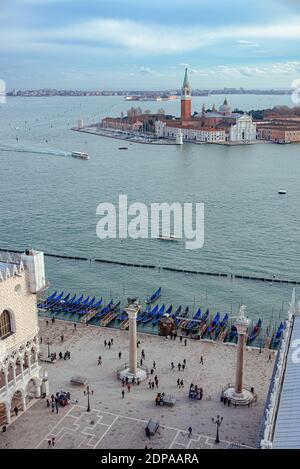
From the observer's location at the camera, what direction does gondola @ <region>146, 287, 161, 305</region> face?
facing away from the viewer and to the right of the viewer

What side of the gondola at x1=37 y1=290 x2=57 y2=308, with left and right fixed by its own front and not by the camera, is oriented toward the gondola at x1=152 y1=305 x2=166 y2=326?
right

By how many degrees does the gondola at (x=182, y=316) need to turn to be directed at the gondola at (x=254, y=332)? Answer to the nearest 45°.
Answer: approximately 45° to its right

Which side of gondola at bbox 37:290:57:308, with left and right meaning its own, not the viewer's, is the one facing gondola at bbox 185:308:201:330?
right

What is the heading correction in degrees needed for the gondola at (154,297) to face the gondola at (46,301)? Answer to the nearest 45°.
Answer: approximately 135° to its left

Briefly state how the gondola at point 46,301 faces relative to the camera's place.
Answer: facing away from the viewer and to the right of the viewer

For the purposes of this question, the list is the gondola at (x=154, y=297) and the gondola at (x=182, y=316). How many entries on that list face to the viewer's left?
0

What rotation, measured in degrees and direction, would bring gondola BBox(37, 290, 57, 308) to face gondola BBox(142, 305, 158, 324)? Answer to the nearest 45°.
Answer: approximately 90° to its right

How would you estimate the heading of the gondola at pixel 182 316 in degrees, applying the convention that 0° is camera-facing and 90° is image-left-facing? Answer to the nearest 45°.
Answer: approximately 225°
